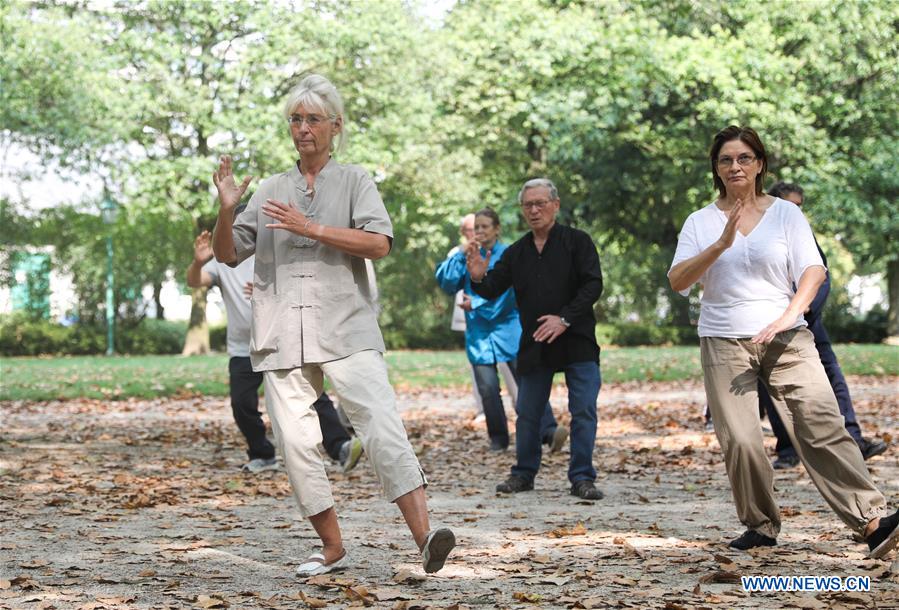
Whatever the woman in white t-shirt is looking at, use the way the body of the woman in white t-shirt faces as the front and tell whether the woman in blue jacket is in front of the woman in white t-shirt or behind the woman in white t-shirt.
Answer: behind

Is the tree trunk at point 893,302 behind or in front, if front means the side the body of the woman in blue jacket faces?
behind

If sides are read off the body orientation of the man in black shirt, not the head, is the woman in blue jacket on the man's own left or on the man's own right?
on the man's own right

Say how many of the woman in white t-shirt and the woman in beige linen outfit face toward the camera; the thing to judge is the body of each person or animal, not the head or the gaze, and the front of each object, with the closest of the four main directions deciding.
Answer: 2

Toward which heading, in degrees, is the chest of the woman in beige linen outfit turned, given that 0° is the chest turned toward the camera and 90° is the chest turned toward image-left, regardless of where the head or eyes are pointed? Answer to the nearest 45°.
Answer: approximately 0°

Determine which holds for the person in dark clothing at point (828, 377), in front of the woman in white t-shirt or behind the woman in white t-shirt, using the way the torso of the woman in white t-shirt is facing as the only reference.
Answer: behind

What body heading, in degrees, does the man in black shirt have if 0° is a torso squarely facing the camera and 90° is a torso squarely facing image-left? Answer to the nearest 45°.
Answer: approximately 45°

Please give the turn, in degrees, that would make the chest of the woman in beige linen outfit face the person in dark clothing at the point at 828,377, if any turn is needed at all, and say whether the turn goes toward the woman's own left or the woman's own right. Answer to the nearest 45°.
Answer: approximately 135° to the woman's own left

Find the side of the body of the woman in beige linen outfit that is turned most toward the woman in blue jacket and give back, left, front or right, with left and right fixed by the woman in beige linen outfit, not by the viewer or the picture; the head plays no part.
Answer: back

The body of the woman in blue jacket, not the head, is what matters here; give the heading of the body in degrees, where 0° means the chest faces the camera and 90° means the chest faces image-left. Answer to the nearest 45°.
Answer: approximately 45°

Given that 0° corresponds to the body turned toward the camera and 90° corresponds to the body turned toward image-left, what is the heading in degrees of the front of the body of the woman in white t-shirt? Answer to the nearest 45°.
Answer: approximately 0°
